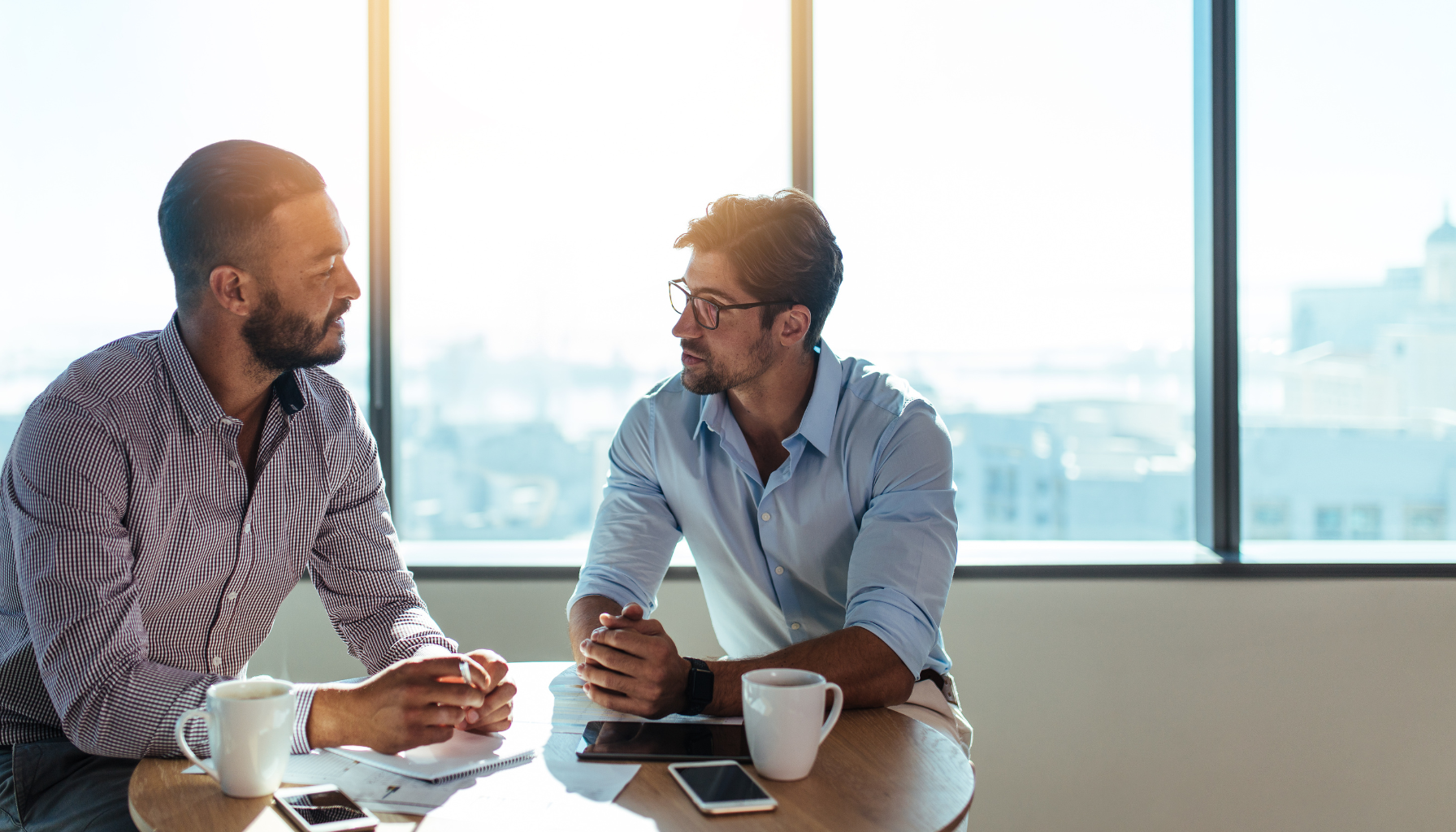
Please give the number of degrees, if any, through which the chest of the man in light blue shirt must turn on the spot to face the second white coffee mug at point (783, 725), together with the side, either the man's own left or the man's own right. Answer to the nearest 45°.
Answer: approximately 45° to the man's own left

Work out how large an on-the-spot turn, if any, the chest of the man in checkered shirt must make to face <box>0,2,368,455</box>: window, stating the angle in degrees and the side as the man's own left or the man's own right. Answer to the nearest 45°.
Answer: approximately 135° to the man's own left

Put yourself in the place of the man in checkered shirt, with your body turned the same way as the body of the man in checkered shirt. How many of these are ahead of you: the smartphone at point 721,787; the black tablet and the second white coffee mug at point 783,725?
3

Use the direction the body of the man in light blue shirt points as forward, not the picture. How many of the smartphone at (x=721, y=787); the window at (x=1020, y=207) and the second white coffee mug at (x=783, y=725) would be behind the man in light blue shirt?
1

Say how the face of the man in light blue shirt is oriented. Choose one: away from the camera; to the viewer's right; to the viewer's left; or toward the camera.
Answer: to the viewer's left

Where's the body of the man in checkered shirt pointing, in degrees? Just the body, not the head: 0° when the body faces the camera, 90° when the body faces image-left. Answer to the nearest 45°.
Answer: approximately 315°

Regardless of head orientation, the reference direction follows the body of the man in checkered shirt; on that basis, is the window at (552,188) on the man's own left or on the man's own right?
on the man's own left

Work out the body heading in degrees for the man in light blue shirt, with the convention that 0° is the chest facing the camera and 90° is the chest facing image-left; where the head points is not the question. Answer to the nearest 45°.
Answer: approximately 45°

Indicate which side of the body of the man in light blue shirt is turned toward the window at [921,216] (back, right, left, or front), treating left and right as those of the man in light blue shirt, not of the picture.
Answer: back

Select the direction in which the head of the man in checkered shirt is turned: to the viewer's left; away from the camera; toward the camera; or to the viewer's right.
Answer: to the viewer's right

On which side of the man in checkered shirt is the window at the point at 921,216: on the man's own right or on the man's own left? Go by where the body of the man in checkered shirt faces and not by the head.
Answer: on the man's own left
